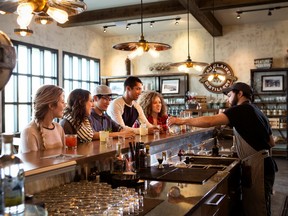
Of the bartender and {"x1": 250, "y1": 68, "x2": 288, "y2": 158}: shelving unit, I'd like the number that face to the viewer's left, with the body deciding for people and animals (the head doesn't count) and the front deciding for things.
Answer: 1

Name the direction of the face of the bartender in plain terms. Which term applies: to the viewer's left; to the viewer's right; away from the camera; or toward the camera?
to the viewer's left

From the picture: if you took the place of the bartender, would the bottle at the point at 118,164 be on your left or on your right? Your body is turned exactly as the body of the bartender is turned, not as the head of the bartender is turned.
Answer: on your left

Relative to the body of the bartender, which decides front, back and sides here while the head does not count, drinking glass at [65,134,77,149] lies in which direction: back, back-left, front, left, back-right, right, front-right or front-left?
front-left

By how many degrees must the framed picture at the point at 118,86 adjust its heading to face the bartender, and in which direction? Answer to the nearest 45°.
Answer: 0° — it already faces them

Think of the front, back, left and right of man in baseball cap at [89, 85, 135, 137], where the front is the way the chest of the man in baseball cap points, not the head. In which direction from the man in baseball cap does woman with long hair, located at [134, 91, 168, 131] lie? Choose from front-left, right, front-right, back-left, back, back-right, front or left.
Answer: left

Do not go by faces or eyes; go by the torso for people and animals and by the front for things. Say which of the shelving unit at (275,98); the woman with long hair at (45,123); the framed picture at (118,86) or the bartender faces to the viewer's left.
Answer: the bartender

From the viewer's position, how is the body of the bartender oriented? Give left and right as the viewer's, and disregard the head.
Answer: facing to the left of the viewer

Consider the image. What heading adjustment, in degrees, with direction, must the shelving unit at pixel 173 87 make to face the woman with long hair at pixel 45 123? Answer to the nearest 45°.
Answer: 0° — it already faces them

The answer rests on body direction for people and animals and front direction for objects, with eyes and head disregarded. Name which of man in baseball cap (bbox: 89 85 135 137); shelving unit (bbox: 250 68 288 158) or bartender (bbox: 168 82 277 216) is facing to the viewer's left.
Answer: the bartender

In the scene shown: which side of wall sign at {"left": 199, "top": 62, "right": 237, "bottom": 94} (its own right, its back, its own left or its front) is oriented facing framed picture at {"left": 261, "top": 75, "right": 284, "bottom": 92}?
left

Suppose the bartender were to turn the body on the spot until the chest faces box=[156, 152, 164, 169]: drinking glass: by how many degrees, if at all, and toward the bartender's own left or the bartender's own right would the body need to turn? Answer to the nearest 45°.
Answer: approximately 45° to the bartender's own left

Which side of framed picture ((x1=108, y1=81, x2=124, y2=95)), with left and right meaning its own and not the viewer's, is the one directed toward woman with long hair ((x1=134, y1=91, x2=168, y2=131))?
front

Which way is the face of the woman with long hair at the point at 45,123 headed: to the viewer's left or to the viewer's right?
to the viewer's right
